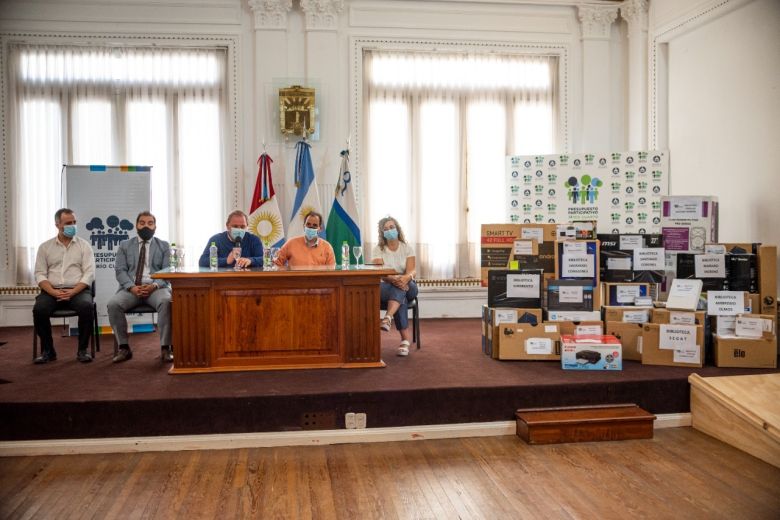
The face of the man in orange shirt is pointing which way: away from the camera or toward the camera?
toward the camera

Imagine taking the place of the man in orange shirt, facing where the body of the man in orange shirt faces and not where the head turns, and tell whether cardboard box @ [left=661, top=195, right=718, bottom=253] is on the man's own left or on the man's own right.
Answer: on the man's own left

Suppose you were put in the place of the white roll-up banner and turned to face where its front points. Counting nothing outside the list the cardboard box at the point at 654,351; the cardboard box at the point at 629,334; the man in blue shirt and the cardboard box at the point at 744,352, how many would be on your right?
0

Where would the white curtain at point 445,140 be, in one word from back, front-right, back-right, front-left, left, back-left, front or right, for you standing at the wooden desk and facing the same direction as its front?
back-left

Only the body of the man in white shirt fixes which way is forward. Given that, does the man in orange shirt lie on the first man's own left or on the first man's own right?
on the first man's own left

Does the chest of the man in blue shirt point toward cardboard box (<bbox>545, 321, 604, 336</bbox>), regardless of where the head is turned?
no

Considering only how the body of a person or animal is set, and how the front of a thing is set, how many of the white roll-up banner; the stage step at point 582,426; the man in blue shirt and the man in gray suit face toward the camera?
4

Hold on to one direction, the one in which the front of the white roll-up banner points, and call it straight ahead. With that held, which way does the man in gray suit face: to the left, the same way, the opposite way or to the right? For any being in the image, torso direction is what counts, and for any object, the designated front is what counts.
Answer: the same way

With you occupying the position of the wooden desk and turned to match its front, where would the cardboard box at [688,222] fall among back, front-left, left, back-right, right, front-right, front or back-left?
left

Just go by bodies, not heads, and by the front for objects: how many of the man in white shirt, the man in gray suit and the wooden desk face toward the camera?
3

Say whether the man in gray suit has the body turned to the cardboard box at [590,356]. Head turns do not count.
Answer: no

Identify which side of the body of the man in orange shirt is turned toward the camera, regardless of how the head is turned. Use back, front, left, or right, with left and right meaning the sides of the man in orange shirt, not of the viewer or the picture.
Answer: front

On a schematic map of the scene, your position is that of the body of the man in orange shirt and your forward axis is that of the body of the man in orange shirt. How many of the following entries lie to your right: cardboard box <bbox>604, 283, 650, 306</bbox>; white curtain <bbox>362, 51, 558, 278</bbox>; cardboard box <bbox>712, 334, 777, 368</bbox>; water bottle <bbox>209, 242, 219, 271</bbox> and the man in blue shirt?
2

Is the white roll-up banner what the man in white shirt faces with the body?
no

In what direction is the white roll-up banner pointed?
toward the camera

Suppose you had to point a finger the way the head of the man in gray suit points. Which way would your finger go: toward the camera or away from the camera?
toward the camera
